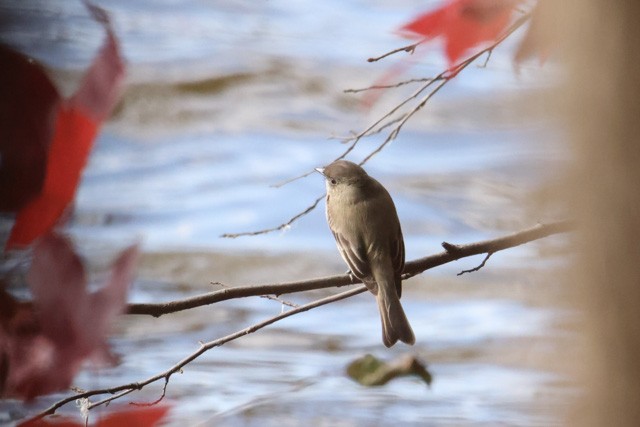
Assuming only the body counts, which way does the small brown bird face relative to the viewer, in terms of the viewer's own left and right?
facing away from the viewer and to the left of the viewer
